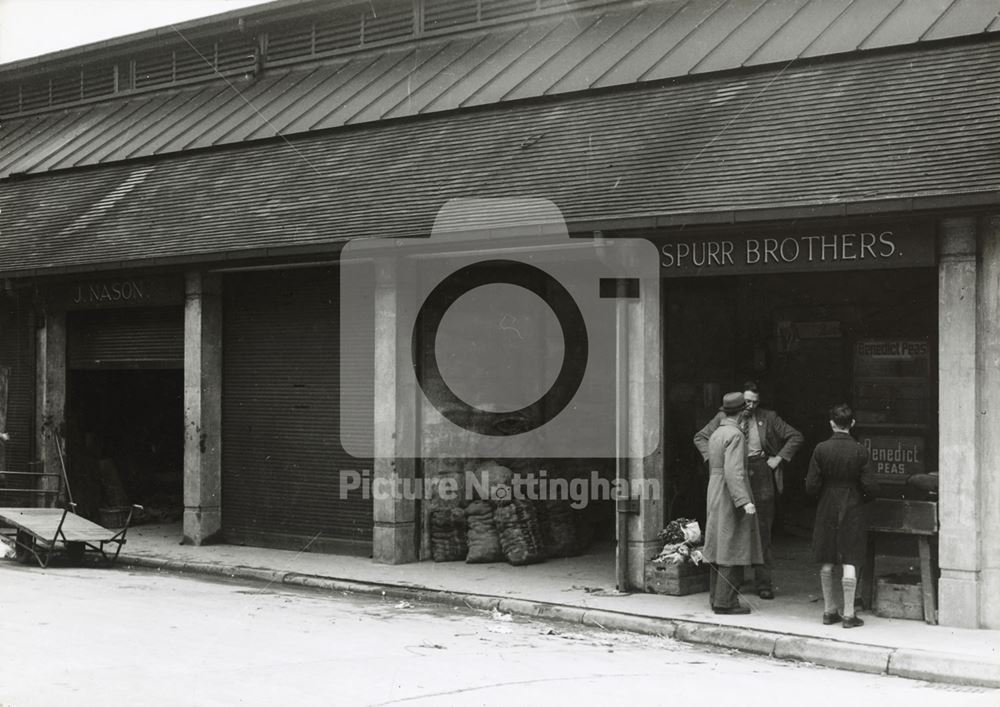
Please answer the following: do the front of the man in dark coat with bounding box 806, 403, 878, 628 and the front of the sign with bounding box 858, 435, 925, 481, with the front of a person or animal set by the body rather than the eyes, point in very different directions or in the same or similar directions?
very different directions

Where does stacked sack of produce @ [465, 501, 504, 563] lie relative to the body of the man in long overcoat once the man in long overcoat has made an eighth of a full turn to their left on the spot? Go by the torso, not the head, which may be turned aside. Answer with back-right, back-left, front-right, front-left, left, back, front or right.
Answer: front-left

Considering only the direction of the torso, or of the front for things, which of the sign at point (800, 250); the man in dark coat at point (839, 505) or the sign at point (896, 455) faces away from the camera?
the man in dark coat

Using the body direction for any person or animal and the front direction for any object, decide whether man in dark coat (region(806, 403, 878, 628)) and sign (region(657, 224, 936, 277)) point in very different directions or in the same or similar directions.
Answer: very different directions

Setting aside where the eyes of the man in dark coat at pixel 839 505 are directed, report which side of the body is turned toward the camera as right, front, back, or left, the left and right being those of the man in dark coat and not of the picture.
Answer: back

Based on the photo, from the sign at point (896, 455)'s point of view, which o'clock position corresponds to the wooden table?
The wooden table is roughly at 12 o'clock from the sign.

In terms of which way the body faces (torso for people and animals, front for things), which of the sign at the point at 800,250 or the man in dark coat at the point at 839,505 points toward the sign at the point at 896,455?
the man in dark coat

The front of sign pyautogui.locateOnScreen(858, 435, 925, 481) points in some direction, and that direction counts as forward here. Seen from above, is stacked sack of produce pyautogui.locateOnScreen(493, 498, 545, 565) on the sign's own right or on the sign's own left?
on the sign's own right
